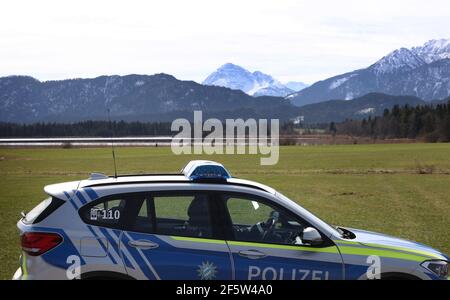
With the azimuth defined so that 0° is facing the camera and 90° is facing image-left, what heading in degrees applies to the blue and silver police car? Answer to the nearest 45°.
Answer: approximately 270°
